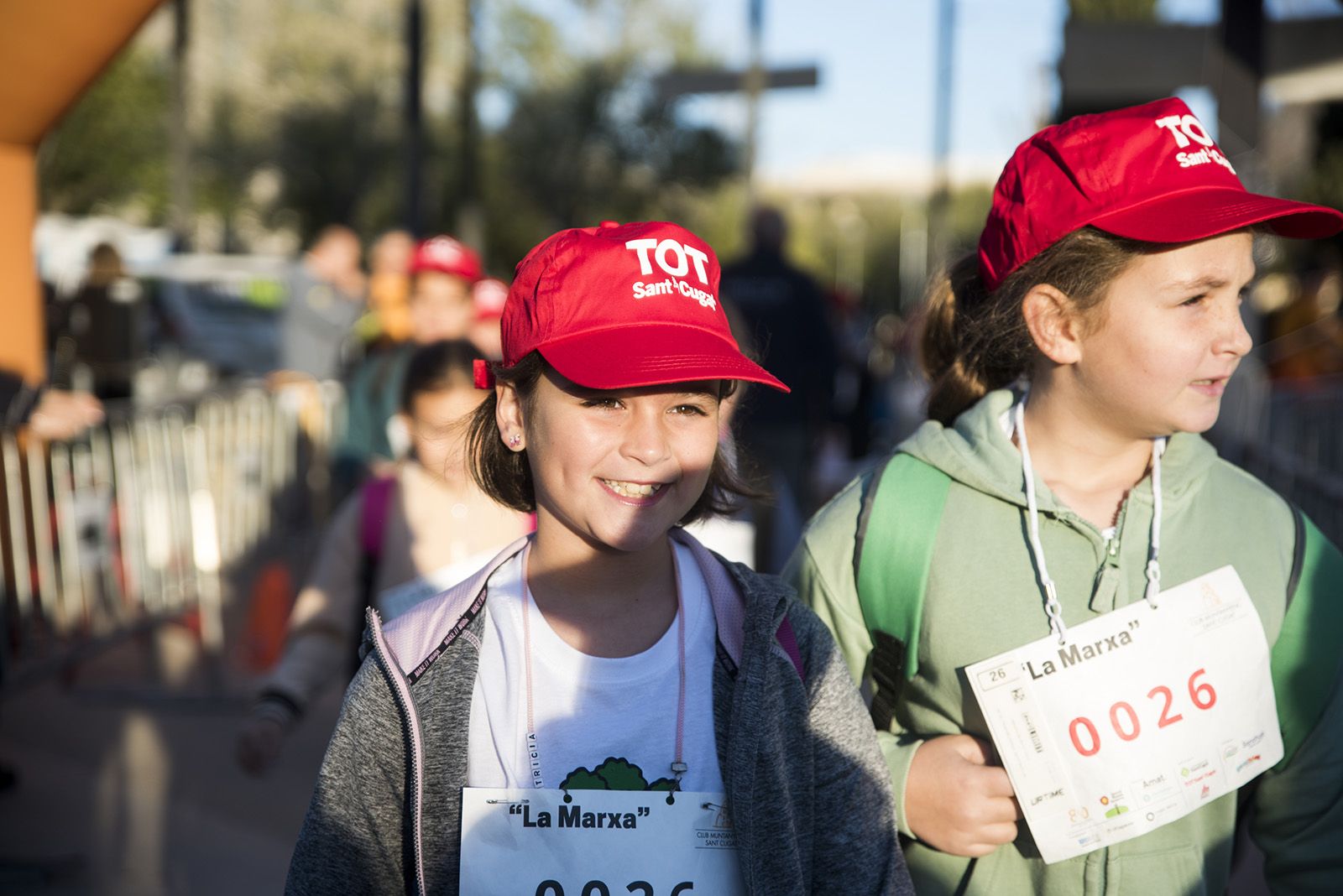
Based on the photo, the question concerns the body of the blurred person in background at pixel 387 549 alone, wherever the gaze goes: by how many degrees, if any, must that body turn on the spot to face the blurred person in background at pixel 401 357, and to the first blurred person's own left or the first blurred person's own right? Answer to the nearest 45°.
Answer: approximately 180°

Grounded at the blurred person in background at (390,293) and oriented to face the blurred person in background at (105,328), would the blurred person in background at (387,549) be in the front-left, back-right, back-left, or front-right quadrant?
back-left

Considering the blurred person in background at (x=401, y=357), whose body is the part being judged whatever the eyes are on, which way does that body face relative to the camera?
toward the camera

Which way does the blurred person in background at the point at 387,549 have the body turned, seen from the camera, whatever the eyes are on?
toward the camera

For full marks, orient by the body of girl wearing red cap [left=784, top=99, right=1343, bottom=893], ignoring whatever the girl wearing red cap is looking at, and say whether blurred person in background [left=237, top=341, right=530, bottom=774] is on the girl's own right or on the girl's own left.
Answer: on the girl's own right
